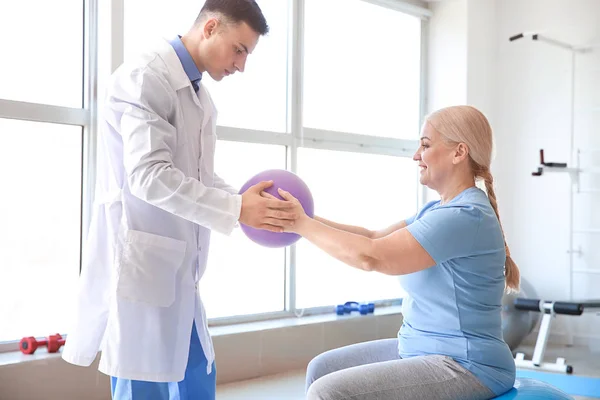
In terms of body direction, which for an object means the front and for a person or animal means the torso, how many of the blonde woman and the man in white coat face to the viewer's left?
1

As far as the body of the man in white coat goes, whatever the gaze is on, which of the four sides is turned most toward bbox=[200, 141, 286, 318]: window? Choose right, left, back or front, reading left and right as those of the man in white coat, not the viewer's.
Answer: left

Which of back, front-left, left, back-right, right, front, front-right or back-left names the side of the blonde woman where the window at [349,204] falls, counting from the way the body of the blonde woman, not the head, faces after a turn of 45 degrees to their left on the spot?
back-right

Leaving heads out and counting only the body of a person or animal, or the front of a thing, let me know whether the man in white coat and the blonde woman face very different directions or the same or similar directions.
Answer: very different directions

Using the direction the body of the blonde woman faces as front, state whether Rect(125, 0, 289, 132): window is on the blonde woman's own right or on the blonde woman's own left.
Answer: on the blonde woman's own right

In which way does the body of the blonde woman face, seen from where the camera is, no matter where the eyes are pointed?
to the viewer's left

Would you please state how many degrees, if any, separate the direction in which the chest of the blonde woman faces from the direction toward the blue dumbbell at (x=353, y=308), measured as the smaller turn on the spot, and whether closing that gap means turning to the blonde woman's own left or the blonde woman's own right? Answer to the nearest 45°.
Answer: approximately 90° to the blonde woman's own right

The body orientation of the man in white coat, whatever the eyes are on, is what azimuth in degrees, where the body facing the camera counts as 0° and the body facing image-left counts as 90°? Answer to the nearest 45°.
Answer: approximately 270°

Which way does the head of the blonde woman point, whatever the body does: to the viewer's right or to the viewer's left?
to the viewer's left

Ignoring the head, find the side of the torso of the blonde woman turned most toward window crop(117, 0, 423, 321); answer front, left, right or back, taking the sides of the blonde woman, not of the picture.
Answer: right
